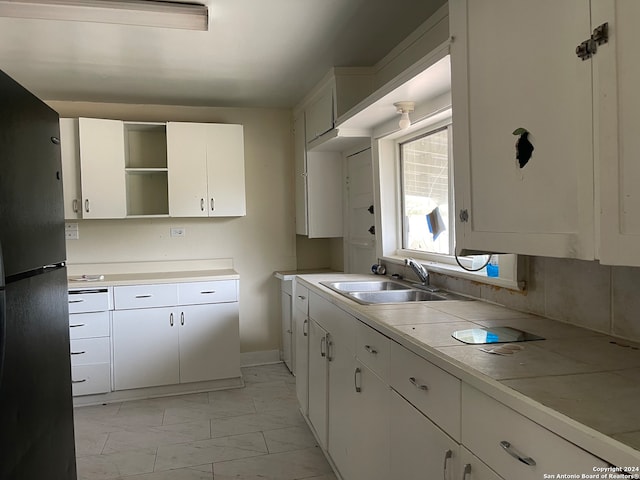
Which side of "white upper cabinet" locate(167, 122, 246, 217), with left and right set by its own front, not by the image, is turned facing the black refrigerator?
front

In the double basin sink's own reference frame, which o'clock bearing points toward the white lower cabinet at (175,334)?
The white lower cabinet is roughly at 1 o'clock from the double basin sink.

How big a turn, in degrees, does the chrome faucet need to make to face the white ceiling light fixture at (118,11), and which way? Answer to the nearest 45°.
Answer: approximately 45° to its left

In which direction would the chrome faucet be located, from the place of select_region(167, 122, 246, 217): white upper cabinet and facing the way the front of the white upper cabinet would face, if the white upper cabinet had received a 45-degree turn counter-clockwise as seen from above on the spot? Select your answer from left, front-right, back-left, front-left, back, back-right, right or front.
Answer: front

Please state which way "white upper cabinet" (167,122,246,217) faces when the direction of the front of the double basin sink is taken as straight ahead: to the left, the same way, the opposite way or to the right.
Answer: to the left

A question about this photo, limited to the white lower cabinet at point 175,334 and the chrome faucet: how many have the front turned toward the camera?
1

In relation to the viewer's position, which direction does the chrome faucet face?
facing to the left of the viewer

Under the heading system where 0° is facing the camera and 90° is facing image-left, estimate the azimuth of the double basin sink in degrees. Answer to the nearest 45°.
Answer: approximately 90°

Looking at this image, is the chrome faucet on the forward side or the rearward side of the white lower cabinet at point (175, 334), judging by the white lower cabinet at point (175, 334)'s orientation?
on the forward side

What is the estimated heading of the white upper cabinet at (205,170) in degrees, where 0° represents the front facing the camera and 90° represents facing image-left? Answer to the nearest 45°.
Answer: approximately 0°

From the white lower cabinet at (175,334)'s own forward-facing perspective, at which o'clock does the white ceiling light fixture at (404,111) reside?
The white ceiling light fixture is roughly at 11 o'clock from the white lower cabinet.
